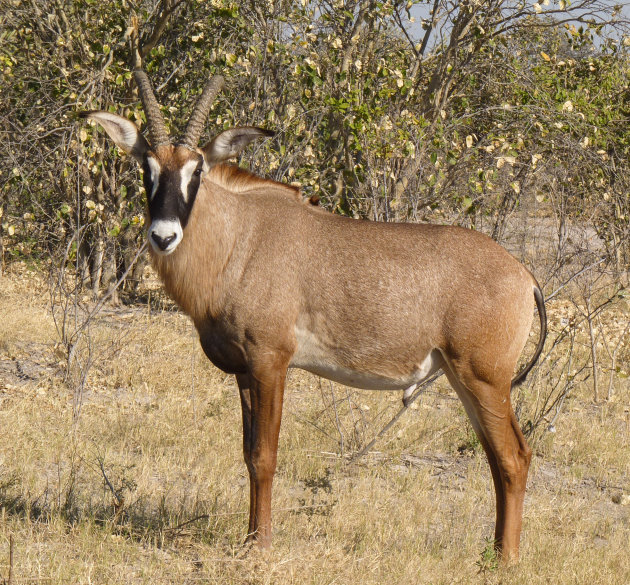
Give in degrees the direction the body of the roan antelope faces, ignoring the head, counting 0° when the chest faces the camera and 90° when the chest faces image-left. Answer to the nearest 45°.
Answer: approximately 90°
